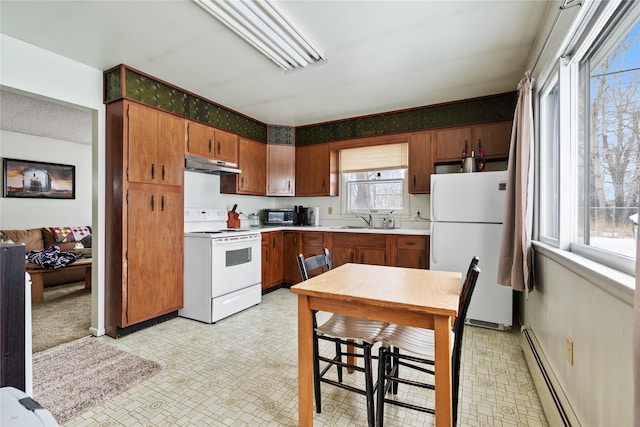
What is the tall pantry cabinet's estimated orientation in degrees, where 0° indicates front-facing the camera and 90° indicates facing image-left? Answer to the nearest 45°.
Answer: approximately 315°

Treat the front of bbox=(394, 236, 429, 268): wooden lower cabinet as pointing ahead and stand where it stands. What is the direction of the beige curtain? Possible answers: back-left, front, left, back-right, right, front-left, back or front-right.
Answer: front-left

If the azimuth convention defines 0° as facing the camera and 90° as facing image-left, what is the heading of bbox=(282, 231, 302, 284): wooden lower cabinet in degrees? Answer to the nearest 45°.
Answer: approximately 0°

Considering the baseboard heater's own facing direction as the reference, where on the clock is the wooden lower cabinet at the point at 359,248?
The wooden lower cabinet is roughly at 1 o'clock from the baseboard heater.

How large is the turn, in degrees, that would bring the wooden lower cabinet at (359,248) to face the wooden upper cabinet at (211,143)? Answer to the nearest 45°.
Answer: approximately 90° to its right

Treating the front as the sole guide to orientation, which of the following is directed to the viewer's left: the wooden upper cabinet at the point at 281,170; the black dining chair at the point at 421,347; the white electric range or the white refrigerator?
the black dining chair

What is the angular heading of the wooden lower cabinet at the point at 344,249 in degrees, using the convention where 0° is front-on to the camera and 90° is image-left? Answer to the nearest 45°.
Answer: approximately 0°

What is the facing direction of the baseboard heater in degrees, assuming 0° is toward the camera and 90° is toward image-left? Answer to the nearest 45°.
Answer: approximately 90°

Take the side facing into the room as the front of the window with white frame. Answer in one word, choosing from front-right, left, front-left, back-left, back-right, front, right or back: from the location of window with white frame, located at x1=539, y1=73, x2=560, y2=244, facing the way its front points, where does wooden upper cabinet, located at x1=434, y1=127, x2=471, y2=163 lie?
front-right

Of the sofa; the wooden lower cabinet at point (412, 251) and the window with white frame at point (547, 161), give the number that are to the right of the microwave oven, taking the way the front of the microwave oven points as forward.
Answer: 1

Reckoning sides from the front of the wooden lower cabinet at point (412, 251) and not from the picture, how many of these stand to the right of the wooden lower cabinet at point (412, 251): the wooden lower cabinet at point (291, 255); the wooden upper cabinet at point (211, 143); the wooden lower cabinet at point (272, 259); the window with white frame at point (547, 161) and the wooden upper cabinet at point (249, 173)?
4
